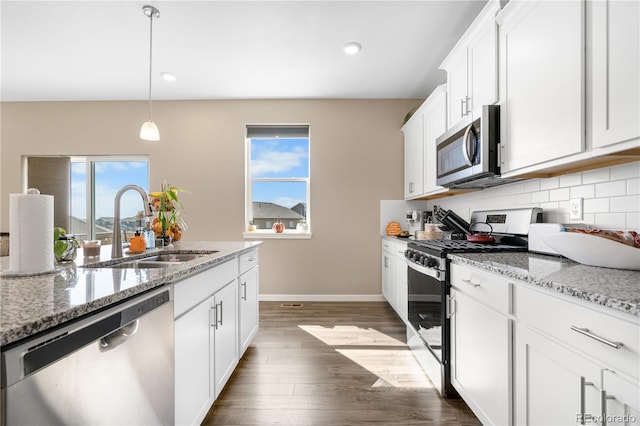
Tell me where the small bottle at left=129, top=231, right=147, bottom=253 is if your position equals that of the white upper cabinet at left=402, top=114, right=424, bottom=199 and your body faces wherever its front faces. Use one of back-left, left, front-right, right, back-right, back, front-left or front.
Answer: front-left

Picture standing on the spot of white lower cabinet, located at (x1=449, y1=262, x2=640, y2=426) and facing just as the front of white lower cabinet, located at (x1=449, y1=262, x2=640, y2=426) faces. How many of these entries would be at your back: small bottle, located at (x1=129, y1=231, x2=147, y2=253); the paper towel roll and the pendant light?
0

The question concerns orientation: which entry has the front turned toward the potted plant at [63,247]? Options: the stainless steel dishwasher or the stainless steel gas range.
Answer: the stainless steel gas range

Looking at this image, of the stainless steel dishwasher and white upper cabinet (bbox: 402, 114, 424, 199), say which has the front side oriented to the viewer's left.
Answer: the white upper cabinet

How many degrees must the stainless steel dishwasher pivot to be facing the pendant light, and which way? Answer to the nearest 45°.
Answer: approximately 135° to its left

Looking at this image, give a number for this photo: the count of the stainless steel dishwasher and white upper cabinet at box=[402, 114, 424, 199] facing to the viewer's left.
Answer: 1

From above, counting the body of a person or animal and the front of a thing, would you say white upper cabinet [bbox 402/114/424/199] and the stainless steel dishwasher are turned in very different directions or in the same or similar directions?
very different directions

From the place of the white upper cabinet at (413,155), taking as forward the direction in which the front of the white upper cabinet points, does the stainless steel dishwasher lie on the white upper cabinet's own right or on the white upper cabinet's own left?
on the white upper cabinet's own left

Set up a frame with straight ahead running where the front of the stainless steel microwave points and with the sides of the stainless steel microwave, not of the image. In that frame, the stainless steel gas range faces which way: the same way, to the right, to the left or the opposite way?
the same way

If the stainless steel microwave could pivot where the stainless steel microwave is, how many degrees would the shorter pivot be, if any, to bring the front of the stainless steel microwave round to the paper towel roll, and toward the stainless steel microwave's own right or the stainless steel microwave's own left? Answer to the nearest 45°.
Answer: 0° — it already faces it

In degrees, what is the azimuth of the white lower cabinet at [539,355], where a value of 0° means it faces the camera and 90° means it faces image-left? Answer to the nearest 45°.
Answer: approximately 45°

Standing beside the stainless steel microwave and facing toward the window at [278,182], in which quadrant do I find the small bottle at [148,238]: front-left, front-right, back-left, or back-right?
front-left

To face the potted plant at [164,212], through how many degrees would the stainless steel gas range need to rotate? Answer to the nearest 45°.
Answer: approximately 45° to its right

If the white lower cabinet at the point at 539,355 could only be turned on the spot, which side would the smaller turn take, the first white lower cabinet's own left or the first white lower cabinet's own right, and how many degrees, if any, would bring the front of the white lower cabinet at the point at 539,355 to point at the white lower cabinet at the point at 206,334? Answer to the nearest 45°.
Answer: approximately 45° to the first white lower cabinet's own right

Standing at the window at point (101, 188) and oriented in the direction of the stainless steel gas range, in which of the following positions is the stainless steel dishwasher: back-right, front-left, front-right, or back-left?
front-right

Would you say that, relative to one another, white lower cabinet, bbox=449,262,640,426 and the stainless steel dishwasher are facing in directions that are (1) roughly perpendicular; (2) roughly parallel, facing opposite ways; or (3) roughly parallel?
roughly parallel, facing opposite ways

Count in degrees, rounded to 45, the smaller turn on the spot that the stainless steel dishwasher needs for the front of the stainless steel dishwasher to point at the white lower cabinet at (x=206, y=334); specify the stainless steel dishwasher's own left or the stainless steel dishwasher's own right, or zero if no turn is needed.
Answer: approximately 90° to the stainless steel dishwasher's own left
